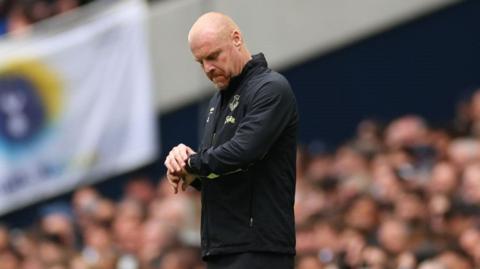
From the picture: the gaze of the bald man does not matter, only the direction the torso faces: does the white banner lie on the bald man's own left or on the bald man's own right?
on the bald man's own right

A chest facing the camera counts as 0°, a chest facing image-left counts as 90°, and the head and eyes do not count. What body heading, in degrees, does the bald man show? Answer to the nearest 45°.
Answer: approximately 45°
